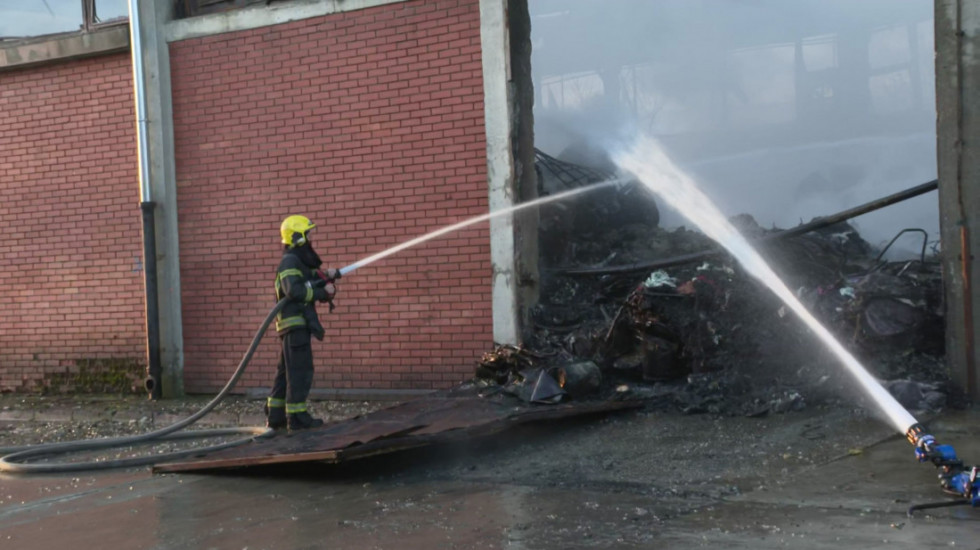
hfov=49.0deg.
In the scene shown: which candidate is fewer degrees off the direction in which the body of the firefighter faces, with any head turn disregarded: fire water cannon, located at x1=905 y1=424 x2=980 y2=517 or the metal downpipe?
the fire water cannon

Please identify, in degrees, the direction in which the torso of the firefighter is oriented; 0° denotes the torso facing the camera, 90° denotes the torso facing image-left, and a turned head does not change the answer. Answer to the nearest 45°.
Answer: approximately 270°

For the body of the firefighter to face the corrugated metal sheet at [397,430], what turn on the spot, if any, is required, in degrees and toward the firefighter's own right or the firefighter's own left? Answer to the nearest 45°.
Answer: approximately 45° to the firefighter's own right

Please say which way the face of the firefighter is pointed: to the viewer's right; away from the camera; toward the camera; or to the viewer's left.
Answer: to the viewer's right

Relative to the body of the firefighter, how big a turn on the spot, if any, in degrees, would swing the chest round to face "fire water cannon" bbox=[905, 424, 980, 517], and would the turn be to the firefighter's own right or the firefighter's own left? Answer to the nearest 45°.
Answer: approximately 45° to the firefighter's own right

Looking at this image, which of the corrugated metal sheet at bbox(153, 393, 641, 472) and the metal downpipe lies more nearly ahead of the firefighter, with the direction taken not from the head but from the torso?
the corrugated metal sheet

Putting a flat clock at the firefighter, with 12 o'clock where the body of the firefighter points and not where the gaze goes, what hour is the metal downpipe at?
The metal downpipe is roughly at 8 o'clock from the firefighter.
